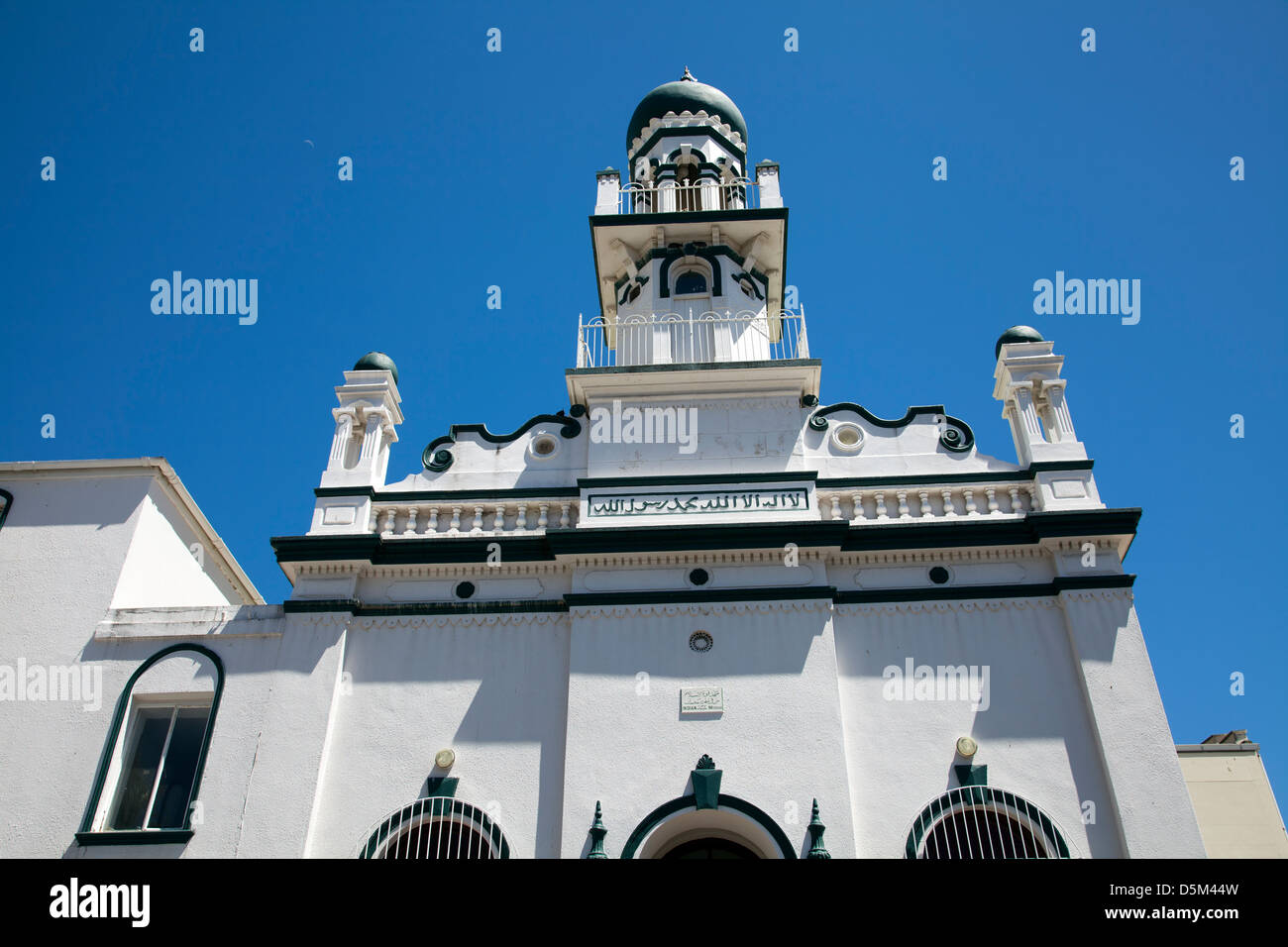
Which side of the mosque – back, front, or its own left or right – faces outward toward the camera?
front

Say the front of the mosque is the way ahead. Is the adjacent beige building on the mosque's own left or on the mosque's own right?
on the mosque's own left
